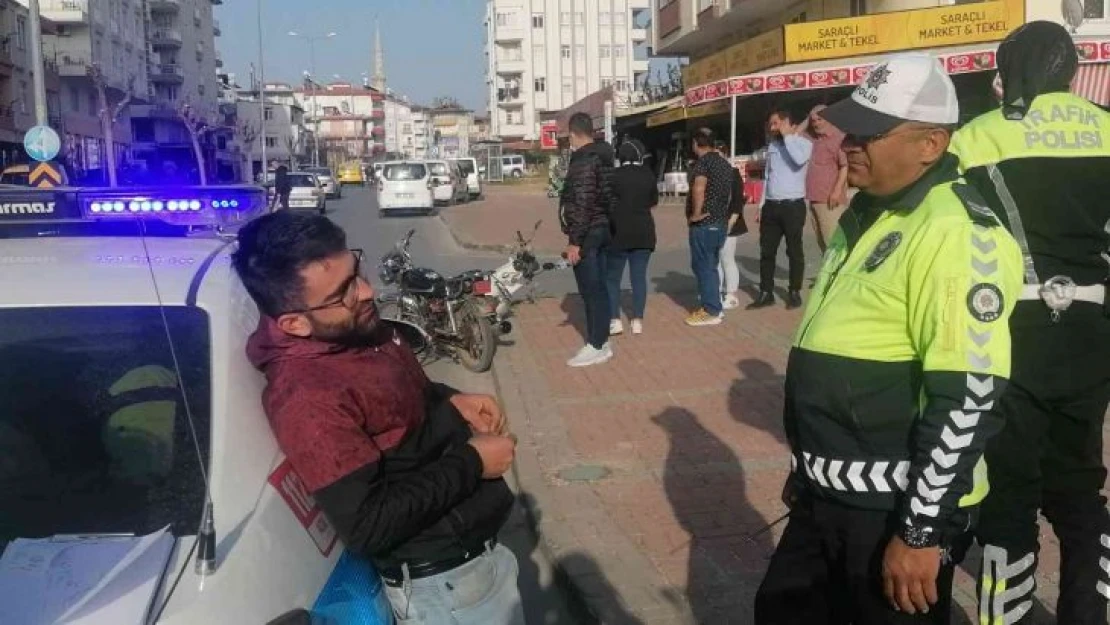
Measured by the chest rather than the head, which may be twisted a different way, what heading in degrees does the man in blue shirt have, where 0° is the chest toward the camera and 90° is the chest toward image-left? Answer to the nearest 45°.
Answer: approximately 45°

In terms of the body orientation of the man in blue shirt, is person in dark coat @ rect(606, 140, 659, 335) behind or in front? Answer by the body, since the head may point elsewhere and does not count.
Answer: in front

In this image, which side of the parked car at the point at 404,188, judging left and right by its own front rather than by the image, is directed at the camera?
back

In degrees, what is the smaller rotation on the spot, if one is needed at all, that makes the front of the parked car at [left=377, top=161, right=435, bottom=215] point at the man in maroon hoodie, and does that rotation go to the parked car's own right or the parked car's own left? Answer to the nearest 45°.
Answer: approximately 180°

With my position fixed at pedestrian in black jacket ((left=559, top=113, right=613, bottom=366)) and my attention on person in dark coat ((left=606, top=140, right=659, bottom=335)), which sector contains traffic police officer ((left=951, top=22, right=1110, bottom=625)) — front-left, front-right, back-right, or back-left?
back-right

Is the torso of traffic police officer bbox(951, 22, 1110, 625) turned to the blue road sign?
no

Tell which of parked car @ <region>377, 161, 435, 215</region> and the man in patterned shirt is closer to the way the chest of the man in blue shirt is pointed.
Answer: the man in patterned shirt

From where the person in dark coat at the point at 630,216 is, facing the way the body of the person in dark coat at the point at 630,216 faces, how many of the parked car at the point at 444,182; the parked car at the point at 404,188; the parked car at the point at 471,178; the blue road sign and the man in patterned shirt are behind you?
0

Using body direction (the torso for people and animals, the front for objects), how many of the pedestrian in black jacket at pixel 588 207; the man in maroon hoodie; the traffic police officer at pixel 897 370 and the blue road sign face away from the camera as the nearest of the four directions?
0

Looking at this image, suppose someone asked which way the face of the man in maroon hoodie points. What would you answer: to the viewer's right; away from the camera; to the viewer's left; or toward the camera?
to the viewer's right

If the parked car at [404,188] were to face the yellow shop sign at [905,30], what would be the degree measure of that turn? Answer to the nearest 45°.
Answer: approximately 135° to its right

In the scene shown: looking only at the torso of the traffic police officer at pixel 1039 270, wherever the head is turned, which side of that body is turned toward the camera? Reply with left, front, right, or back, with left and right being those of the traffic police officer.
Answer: back

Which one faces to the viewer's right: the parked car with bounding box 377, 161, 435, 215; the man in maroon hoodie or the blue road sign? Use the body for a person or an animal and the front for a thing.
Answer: the man in maroon hoodie

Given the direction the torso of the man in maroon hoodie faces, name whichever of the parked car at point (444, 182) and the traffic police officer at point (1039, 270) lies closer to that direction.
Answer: the traffic police officer

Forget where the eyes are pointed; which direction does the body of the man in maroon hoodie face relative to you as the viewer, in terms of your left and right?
facing to the right of the viewer

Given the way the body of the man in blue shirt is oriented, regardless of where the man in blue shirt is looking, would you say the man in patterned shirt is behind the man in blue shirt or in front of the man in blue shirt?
in front
